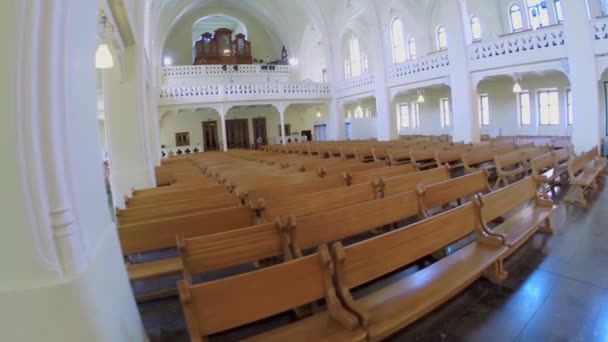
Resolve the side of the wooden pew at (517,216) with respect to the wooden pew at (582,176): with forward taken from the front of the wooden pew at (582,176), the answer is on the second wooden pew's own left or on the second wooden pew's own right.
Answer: on the second wooden pew's own right

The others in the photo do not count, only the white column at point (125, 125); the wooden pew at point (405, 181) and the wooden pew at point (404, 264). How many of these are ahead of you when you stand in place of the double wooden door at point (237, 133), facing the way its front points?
3

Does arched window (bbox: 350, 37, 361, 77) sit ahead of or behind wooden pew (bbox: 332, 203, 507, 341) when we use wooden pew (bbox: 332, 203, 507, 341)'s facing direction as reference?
behind

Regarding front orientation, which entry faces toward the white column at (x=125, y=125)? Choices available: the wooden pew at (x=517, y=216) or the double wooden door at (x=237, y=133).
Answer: the double wooden door

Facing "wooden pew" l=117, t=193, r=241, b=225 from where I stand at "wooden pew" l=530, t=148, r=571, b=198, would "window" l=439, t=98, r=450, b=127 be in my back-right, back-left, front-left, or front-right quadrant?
back-right

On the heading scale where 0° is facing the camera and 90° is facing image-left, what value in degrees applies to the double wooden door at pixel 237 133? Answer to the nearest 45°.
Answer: approximately 0°

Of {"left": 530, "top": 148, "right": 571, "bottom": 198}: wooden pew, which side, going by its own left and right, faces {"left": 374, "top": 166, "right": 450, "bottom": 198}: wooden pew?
right

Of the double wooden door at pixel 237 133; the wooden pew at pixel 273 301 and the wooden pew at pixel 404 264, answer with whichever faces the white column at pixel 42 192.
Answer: the double wooden door

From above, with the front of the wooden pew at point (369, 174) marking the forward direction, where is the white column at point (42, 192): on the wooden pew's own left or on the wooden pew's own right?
on the wooden pew's own right

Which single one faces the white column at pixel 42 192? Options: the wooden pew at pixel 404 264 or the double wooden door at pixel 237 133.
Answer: the double wooden door

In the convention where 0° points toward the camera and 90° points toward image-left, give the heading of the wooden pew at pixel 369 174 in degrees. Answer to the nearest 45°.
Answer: approximately 315°

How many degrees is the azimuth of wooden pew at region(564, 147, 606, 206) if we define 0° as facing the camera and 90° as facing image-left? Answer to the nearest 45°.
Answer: approximately 315°

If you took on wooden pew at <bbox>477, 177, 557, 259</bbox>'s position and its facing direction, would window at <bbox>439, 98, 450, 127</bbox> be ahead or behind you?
behind

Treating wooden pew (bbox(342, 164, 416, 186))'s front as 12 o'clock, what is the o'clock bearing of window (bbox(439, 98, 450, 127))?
The window is roughly at 8 o'clock from the wooden pew.
